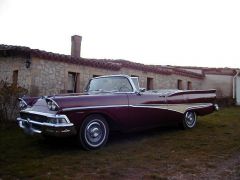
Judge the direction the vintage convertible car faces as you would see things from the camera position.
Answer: facing the viewer and to the left of the viewer

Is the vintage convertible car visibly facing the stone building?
no

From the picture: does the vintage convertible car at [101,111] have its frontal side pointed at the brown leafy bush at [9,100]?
no
